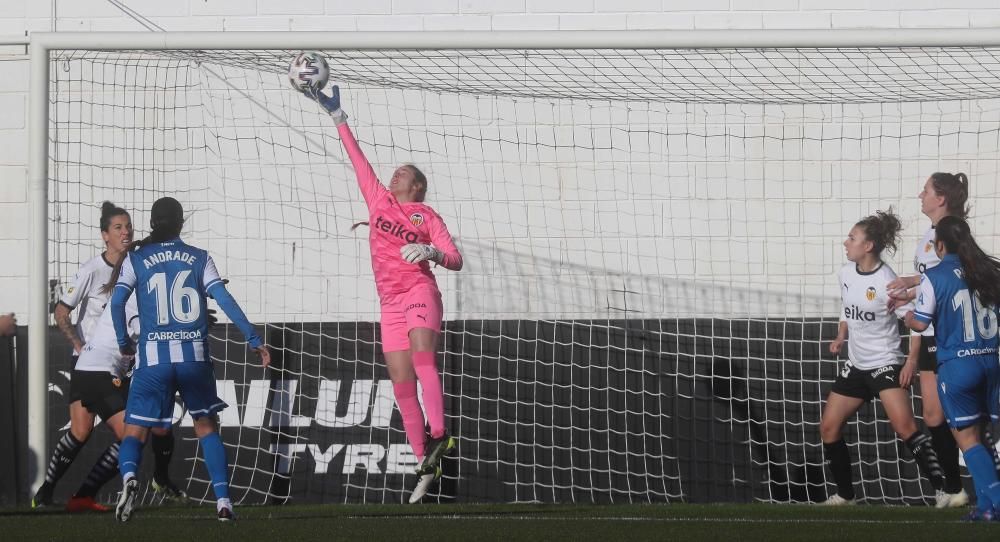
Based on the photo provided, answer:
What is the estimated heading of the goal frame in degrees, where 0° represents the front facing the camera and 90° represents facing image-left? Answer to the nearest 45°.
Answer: approximately 0°
